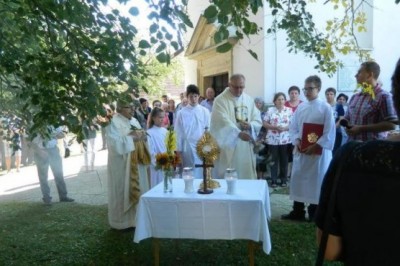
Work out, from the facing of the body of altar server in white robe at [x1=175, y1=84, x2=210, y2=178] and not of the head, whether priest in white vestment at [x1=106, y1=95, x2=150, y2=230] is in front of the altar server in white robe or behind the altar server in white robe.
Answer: in front

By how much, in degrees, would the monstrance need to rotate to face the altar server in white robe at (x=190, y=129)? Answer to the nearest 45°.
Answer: approximately 180°

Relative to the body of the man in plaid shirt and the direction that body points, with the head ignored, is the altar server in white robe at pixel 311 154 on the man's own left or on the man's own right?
on the man's own right

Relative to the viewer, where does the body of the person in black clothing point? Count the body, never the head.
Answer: away from the camera

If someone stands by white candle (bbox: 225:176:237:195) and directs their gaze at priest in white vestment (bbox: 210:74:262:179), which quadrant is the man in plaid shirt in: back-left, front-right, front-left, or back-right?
front-right

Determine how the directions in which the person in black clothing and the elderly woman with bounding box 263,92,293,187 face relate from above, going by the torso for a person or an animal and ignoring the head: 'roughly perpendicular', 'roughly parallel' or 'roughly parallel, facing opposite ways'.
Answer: roughly parallel, facing opposite ways

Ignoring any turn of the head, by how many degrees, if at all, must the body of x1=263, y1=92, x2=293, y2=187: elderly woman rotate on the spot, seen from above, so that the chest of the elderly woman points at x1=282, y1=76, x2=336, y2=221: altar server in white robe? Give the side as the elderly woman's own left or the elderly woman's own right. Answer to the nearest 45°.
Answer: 0° — they already face them

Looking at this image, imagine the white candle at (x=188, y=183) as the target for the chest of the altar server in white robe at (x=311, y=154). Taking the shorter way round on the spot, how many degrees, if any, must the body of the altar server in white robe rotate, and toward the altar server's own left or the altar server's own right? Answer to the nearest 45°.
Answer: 0° — they already face it

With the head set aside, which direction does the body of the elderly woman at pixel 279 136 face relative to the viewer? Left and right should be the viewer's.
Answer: facing the viewer

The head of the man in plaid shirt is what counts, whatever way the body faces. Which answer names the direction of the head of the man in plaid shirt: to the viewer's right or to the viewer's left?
to the viewer's left

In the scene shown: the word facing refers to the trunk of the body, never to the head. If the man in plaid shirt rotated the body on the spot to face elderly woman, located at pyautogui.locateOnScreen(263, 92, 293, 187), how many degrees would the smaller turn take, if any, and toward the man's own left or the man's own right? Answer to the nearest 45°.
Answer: approximately 90° to the man's own right

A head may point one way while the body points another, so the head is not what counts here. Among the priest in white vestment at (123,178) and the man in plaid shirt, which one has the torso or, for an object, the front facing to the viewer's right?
the priest in white vestment

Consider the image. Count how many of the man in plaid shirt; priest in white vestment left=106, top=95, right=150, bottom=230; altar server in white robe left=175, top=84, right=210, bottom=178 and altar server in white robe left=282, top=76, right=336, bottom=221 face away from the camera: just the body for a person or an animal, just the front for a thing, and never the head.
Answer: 0

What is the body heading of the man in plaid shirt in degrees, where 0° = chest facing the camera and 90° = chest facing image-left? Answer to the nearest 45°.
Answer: approximately 45°

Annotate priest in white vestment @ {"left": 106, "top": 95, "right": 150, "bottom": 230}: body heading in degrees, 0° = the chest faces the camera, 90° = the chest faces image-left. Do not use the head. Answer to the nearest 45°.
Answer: approximately 270°

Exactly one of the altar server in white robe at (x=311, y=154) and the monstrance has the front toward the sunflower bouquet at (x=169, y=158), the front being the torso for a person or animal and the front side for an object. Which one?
the altar server in white robe

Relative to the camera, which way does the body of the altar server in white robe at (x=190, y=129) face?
toward the camera

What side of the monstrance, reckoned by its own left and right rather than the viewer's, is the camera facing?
front
